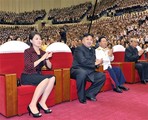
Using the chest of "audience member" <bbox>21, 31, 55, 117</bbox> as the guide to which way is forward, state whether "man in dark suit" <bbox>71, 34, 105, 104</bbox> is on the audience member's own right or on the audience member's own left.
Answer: on the audience member's own left

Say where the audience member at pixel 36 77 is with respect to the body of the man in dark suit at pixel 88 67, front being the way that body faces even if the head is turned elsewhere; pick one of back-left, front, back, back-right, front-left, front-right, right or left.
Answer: right

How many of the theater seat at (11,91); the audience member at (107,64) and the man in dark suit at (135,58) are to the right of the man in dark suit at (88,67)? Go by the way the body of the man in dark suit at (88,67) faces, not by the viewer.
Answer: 1

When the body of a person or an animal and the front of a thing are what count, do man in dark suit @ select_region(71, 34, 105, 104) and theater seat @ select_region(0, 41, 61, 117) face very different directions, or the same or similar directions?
same or similar directions

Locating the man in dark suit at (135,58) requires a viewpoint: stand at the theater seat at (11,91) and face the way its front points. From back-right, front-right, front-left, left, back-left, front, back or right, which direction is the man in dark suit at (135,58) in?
left

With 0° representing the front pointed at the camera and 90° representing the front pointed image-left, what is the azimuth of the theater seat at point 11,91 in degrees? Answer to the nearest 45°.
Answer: approximately 315°

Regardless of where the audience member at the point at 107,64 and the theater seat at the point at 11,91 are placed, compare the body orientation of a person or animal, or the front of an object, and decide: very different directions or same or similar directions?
same or similar directions

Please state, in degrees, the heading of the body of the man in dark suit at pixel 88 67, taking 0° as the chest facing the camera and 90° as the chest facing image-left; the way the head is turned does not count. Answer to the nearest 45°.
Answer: approximately 315°

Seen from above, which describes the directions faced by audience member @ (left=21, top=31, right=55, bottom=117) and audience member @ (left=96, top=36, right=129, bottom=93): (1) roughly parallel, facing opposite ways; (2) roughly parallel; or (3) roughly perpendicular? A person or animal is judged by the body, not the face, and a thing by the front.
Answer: roughly parallel

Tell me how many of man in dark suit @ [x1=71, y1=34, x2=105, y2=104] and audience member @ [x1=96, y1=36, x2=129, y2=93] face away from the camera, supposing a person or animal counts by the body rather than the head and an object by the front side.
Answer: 0

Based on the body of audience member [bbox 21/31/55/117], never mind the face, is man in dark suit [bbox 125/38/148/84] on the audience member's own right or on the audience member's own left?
on the audience member's own left

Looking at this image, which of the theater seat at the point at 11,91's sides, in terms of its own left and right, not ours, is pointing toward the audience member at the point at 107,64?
left

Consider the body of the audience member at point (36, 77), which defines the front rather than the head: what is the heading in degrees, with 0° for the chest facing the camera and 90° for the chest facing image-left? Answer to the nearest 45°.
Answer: approximately 315°

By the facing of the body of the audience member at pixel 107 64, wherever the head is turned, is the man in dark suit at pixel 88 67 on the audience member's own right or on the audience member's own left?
on the audience member's own right

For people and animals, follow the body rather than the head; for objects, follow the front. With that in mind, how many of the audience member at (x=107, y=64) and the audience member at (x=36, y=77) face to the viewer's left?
0
